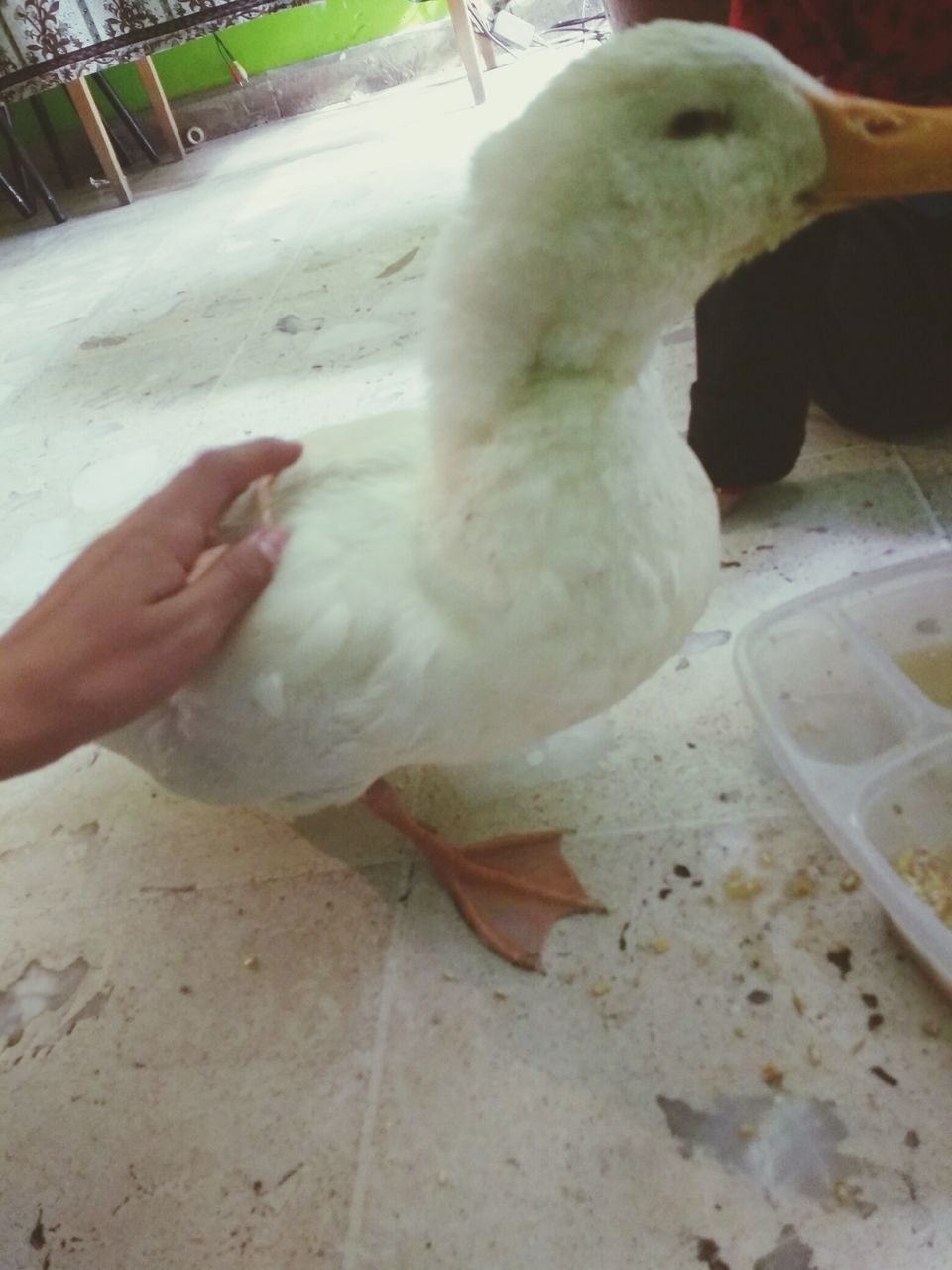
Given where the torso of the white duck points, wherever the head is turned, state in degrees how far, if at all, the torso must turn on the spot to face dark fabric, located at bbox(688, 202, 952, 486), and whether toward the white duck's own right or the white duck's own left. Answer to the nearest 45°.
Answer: approximately 45° to the white duck's own left

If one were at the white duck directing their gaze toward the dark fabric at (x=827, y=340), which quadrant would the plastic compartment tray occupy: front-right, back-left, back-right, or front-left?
front-right

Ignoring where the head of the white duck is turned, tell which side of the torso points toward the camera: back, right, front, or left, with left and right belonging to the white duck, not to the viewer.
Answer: right
